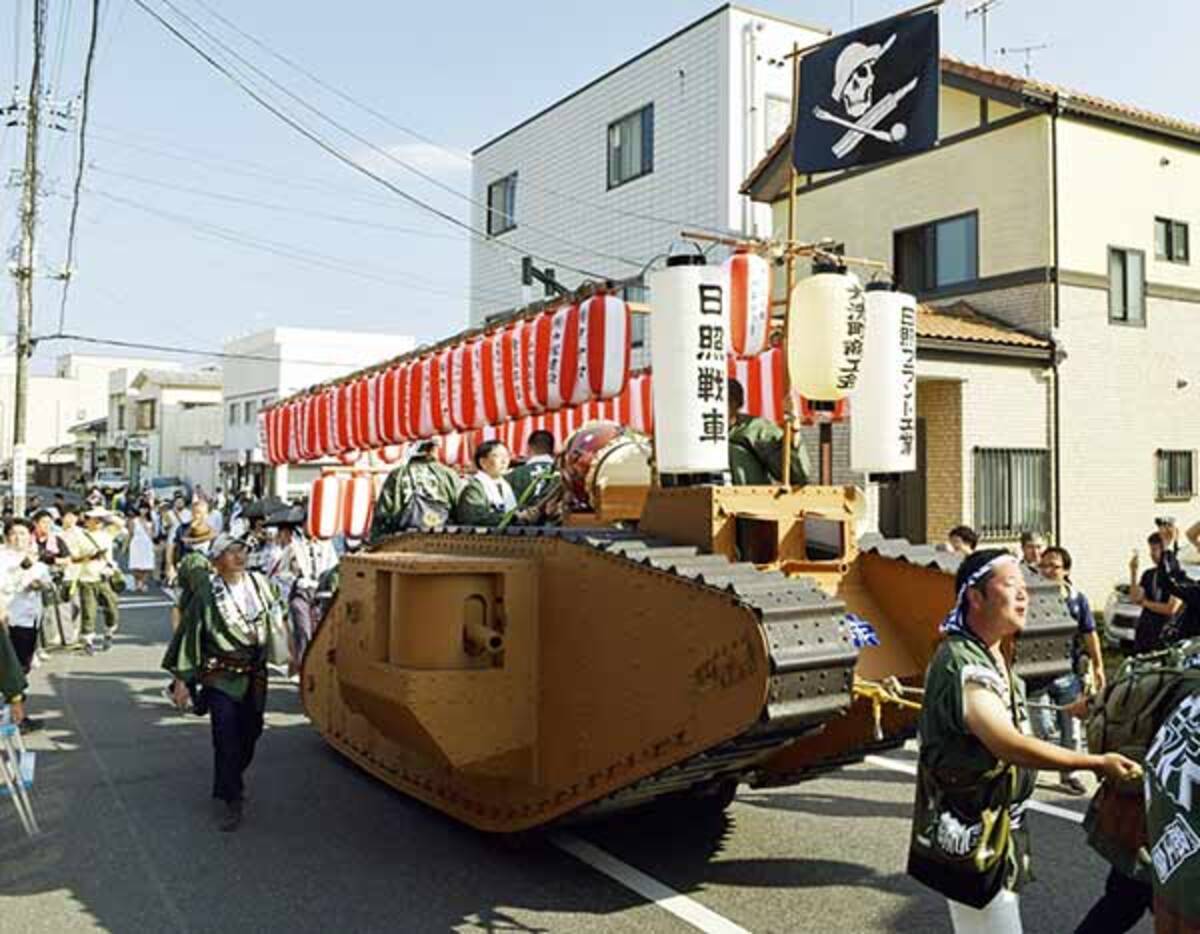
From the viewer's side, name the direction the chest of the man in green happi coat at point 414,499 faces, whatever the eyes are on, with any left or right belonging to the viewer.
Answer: facing away from the viewer

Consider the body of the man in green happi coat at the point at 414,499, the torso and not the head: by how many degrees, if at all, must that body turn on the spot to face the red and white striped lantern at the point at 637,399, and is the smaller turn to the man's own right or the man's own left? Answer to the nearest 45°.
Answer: approximately 45° to the man's own right

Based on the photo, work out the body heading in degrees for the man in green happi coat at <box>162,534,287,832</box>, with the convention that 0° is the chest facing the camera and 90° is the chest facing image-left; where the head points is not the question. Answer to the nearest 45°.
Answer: approximately 315°

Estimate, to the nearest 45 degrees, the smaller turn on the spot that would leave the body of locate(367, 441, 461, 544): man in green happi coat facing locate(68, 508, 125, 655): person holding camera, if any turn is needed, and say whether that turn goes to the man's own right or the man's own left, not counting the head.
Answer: approximately 45° to the man's own left
